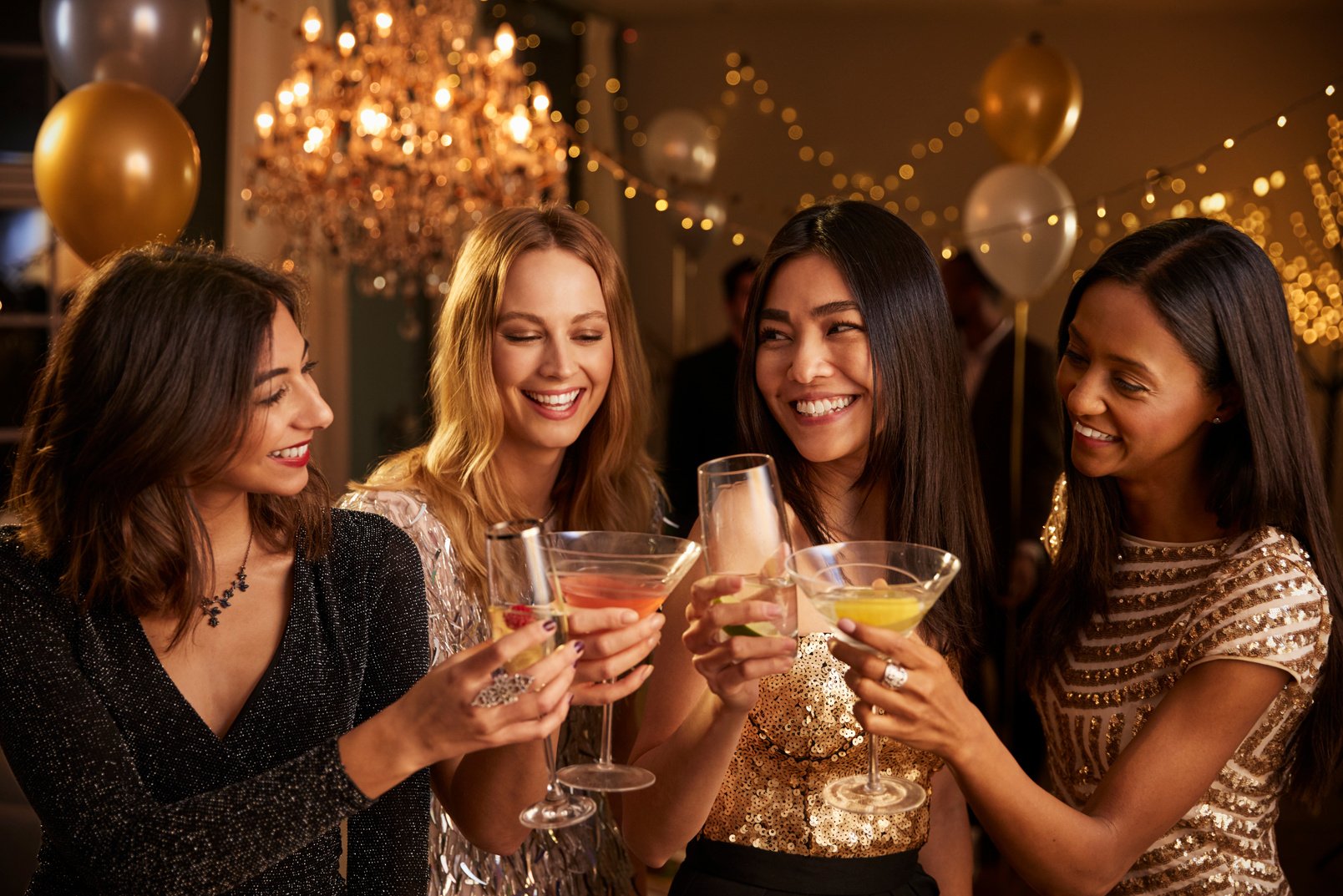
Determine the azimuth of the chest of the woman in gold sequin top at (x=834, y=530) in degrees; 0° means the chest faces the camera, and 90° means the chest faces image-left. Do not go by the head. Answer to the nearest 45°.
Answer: approximately 0°

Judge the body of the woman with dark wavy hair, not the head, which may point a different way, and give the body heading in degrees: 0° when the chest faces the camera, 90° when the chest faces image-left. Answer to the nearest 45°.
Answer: approximately 315°

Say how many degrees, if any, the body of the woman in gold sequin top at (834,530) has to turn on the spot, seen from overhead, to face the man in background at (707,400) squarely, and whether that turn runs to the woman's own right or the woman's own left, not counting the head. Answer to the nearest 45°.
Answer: approximately 180°

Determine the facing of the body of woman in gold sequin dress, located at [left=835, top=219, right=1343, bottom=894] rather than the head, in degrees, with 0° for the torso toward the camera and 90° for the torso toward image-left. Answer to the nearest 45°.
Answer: approximately 45°

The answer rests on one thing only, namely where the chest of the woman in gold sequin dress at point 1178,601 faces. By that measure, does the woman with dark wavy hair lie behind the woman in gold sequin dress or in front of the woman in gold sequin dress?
in front

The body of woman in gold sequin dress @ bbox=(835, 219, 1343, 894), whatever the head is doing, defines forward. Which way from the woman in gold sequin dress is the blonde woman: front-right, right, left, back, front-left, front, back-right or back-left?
front-right

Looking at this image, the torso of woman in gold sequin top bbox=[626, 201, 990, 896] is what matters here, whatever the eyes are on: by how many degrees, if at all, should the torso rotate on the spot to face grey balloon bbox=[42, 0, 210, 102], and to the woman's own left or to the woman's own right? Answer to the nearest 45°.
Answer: approximately 135° to the woman's own right

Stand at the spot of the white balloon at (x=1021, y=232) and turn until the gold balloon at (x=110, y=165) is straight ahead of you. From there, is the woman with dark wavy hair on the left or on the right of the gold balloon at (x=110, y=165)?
left

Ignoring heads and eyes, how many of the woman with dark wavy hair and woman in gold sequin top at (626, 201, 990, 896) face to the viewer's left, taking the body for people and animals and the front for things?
0
